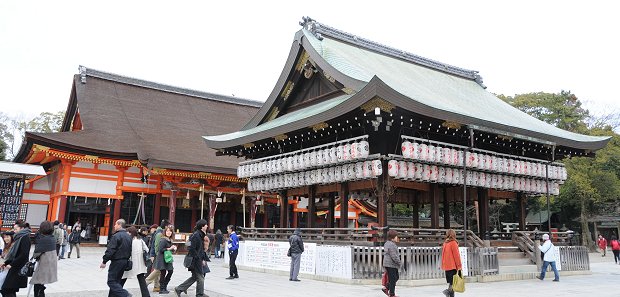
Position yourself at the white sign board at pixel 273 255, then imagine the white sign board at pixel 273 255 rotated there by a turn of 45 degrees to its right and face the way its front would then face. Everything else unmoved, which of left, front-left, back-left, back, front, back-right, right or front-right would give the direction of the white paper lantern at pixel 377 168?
back-left

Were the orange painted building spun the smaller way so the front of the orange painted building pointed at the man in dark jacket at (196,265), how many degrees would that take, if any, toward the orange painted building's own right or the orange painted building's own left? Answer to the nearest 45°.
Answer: approximately 45° to the orange painted building's own right

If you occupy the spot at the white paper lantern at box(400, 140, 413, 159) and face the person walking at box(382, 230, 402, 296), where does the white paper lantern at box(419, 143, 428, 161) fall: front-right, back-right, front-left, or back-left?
back-left

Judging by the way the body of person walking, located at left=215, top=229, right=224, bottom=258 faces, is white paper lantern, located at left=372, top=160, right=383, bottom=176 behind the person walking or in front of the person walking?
behind

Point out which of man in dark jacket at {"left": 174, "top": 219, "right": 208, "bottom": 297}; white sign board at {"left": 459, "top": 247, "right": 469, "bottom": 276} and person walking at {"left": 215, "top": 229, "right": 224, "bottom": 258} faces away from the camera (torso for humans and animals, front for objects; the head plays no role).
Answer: the person walking

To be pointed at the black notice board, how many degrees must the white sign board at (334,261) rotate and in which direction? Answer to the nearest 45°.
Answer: approximately 45° to its right
